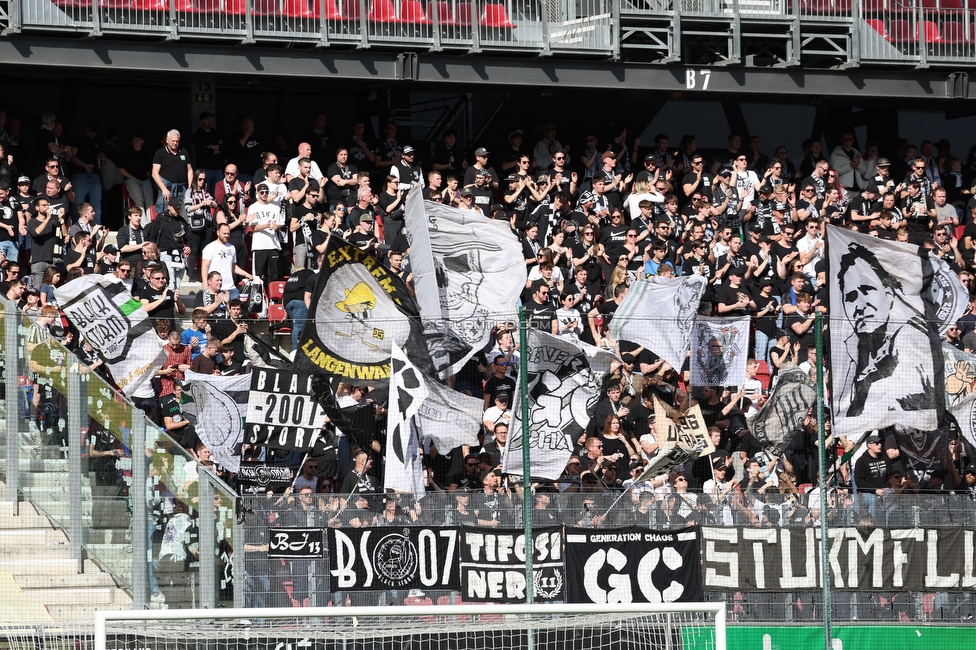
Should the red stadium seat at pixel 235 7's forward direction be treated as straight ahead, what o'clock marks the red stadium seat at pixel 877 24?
the red stadium seat at pixel 877 24 is roughly at 9 o'clock from the red stadium seat at pixel 235 7.

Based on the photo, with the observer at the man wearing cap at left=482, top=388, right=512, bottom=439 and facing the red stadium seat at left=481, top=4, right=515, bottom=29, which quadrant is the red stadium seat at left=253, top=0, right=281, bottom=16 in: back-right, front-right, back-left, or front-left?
front-left

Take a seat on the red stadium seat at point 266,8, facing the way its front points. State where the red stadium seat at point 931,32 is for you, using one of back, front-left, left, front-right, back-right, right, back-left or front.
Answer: left

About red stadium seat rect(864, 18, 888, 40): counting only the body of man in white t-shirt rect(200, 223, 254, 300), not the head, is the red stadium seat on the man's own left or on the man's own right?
on the man's own left

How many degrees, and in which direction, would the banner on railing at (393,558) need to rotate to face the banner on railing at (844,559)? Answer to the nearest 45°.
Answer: approximately 90° to its left

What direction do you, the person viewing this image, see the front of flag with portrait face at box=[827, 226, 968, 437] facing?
facing the viewer

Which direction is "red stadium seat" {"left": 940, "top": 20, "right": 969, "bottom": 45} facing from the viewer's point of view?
toward the camera

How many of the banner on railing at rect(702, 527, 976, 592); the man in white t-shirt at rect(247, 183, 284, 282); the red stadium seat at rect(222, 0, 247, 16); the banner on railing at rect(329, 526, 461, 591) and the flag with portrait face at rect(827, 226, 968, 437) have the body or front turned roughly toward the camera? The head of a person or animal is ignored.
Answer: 5

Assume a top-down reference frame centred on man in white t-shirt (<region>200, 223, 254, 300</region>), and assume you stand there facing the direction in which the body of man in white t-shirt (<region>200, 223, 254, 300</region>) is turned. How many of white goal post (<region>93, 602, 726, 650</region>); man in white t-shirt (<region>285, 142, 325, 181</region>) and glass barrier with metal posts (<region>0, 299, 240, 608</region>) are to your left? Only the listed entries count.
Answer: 1

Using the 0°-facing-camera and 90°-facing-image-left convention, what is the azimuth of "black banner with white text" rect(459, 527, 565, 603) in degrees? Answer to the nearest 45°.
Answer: approximately 0°

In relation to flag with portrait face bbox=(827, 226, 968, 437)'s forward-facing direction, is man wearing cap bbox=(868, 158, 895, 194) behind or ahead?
behind

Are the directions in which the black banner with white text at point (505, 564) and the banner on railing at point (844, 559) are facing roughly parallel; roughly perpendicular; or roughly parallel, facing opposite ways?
roughly parallel
